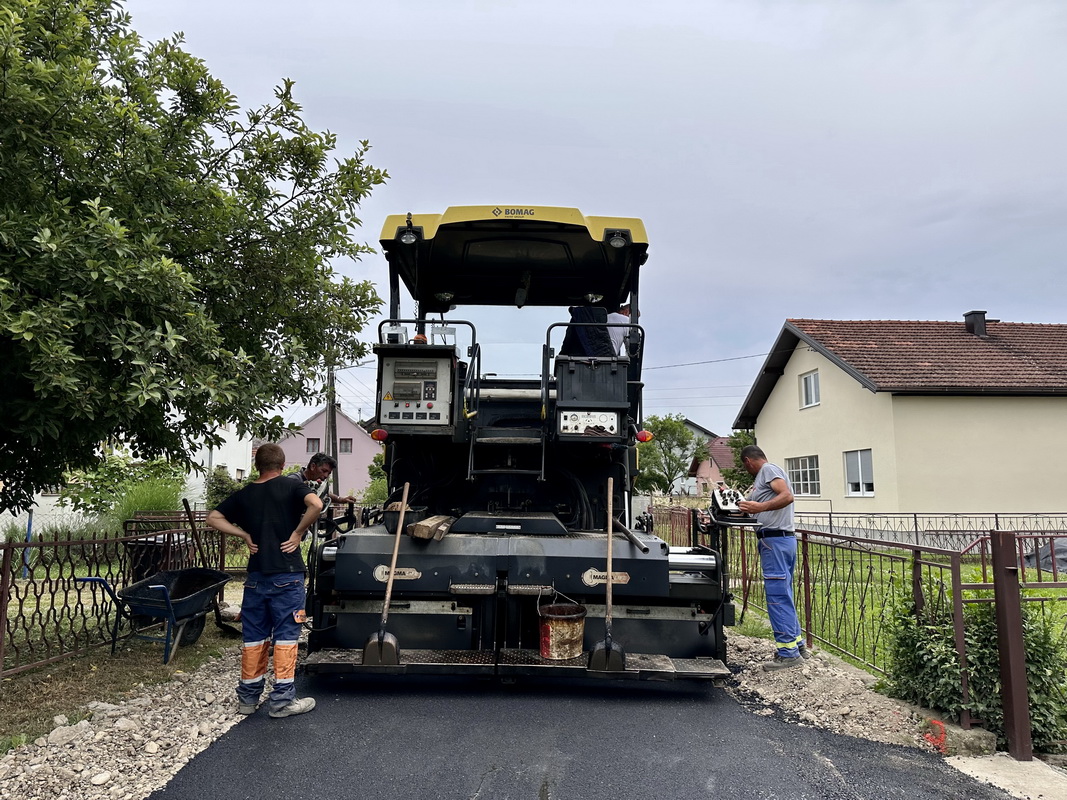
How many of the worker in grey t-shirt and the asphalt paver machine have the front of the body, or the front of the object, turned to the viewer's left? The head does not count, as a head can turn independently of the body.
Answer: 1

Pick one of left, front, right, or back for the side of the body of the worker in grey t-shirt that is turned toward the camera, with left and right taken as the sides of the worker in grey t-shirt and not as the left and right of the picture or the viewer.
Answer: left

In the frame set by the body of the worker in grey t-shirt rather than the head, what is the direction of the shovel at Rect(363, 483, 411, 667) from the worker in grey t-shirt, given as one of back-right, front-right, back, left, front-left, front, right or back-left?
front-left

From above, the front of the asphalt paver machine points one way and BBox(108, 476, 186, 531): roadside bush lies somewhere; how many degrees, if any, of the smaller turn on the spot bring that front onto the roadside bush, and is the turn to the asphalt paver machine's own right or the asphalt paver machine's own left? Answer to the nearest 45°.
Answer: approximately 45° to the asphalt paver machine's own left

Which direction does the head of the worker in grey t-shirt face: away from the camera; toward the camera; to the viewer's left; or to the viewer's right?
to the viewer's left

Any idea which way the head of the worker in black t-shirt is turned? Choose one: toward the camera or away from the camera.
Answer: away from the camera

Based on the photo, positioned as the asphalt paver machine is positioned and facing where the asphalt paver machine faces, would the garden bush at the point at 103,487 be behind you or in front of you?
in front

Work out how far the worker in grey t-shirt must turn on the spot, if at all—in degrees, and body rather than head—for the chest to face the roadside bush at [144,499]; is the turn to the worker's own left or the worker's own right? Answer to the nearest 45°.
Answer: approximately 45° to the worker's own right

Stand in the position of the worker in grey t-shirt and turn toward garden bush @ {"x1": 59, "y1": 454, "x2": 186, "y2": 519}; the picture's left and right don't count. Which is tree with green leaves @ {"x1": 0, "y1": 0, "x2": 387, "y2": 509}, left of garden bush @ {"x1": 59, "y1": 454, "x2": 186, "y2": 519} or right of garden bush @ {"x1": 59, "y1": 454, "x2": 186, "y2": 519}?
left

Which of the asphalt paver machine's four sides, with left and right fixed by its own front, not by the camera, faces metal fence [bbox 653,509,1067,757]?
right

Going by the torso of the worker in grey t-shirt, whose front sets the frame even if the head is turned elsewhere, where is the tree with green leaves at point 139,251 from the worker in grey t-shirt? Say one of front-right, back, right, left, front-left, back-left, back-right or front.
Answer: front-left

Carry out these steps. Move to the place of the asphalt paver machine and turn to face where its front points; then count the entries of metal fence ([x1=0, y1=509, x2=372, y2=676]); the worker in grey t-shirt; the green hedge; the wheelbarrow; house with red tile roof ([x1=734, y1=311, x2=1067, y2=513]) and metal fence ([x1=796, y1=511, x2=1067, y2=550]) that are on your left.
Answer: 2

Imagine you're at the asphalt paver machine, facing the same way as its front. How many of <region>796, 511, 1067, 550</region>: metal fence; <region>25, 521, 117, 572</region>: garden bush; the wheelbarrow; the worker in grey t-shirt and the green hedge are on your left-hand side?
2

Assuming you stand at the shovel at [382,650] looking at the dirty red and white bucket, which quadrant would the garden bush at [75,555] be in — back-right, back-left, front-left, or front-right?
back-left

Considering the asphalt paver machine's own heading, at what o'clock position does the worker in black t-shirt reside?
The worker in black t-shirt is roughly at 8 o'clock from the asphalt paver machine.

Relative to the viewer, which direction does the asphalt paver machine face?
away from the camera

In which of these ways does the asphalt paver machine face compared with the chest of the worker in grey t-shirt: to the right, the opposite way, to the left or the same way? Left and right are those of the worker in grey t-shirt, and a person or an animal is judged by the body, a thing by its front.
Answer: to the right
